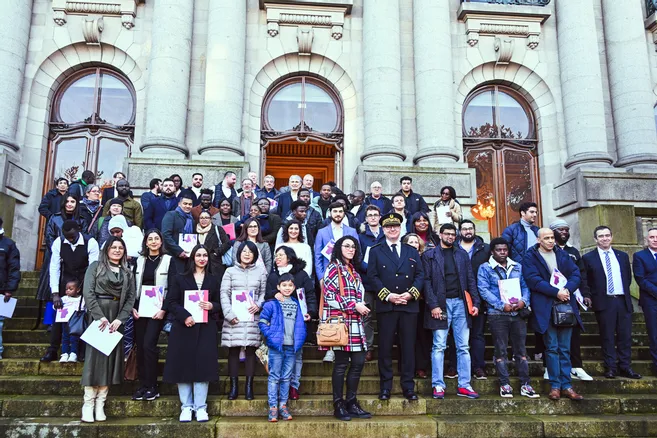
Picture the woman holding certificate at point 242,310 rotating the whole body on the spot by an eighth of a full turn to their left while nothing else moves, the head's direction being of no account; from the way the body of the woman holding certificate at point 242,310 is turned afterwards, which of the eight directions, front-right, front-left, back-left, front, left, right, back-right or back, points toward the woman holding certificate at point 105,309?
back-right

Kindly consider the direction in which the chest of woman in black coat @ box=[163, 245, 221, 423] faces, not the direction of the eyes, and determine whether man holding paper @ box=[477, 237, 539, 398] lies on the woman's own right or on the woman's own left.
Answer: on the woman's own left

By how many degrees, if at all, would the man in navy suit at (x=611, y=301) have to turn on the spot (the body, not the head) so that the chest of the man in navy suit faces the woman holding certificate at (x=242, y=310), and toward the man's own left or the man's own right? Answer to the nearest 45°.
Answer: approximately 45° to the man's own right

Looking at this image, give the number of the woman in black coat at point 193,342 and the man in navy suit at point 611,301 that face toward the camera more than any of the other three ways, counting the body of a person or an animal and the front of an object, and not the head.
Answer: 2

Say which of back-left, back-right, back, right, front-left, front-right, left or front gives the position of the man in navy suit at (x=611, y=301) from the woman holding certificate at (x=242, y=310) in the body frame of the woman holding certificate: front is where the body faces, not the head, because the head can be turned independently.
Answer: left

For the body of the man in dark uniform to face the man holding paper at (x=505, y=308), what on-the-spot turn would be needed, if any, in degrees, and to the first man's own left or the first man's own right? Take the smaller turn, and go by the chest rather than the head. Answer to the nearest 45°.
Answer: approximately 90° to the first man's own left

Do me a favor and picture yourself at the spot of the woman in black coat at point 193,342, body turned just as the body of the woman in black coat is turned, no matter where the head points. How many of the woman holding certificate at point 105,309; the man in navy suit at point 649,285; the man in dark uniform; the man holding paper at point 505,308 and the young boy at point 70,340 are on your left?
3

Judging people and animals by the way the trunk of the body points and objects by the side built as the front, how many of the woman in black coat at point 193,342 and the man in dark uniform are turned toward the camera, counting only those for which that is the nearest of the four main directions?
2

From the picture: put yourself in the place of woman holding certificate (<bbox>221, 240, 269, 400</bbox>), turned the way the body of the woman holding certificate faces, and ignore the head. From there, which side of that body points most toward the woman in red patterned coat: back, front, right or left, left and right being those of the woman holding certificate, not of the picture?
left

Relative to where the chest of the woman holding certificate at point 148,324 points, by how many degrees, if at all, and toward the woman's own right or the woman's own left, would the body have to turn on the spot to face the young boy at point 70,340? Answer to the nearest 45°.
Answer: approximately 135° to the woman's own right

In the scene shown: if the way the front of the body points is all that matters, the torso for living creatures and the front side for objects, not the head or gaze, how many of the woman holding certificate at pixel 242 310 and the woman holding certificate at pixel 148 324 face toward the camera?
2
